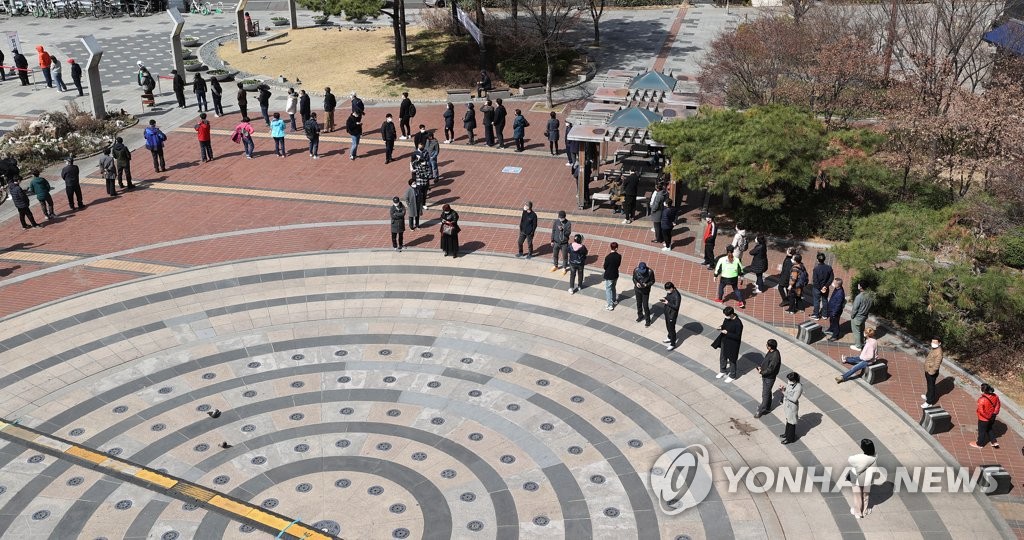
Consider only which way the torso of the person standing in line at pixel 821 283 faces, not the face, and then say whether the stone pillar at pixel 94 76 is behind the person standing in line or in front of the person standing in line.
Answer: in front

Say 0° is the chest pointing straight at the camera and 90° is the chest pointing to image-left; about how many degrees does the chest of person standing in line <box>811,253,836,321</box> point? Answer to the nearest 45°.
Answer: approximately 135°

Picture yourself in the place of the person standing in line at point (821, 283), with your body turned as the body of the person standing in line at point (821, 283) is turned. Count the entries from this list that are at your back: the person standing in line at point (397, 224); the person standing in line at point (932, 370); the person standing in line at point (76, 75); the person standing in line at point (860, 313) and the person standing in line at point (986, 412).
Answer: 3

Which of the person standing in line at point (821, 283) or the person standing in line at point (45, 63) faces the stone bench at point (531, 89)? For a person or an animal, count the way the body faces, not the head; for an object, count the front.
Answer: the person standing in line at point (821, 283)

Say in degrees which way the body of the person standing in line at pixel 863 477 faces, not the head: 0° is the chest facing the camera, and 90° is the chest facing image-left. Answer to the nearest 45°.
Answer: approximately 135°

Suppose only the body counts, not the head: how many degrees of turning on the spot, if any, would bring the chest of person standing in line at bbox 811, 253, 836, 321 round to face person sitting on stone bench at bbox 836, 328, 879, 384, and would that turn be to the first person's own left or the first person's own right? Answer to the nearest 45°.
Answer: approximately 180°
